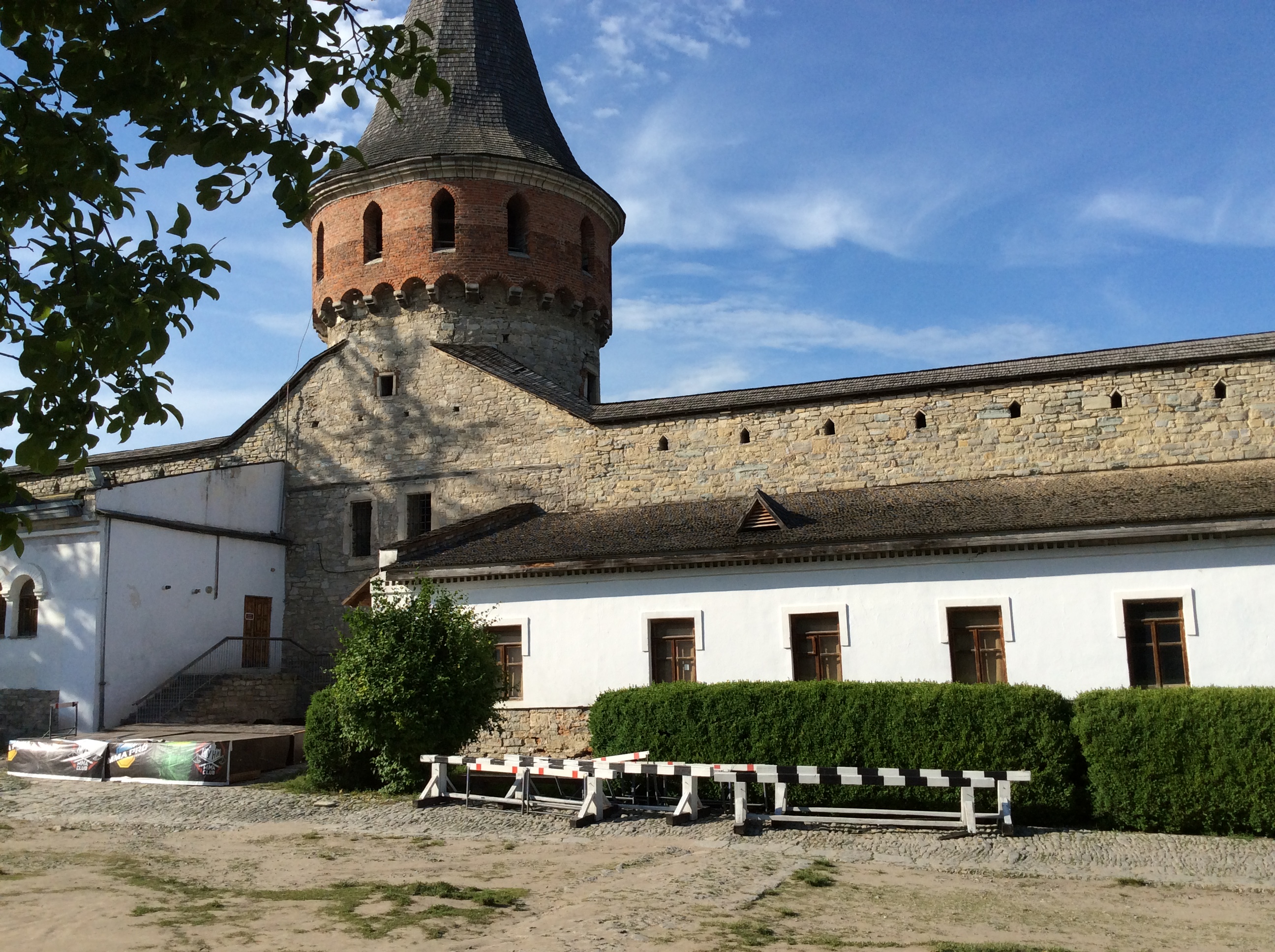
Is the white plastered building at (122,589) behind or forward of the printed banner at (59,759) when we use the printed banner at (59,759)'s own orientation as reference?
behind

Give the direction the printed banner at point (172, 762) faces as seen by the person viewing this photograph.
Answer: facing the viewer

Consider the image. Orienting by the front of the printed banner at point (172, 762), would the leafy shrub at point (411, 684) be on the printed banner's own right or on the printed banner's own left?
on the printed banner's own left

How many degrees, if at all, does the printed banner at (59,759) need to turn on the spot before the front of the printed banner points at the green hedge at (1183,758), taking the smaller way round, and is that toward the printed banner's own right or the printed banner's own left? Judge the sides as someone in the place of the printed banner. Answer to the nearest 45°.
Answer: approximately 45° to the printed banner's own left

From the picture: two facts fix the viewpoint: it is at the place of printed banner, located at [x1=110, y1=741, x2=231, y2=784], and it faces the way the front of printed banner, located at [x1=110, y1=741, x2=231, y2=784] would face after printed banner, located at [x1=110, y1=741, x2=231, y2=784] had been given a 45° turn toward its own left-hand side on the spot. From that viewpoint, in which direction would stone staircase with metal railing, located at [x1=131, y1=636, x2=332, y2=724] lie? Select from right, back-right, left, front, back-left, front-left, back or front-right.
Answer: back-left

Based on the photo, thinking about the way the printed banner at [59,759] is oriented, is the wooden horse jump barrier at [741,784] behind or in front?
in front

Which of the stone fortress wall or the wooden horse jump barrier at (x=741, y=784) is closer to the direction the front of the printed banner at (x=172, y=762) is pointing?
the wooden horse jump barrier

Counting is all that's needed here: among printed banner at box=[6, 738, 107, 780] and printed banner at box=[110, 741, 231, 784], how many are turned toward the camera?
2

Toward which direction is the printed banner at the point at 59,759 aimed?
toward the camera

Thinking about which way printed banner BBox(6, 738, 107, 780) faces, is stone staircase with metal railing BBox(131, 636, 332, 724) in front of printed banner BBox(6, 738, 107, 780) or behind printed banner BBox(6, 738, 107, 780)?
behind

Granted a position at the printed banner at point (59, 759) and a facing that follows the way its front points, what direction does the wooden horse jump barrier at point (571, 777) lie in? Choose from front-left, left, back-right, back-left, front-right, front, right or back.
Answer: front-left

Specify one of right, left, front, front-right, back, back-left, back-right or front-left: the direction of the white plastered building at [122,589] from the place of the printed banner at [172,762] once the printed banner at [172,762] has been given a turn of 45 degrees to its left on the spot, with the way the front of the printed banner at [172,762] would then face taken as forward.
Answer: back-left
